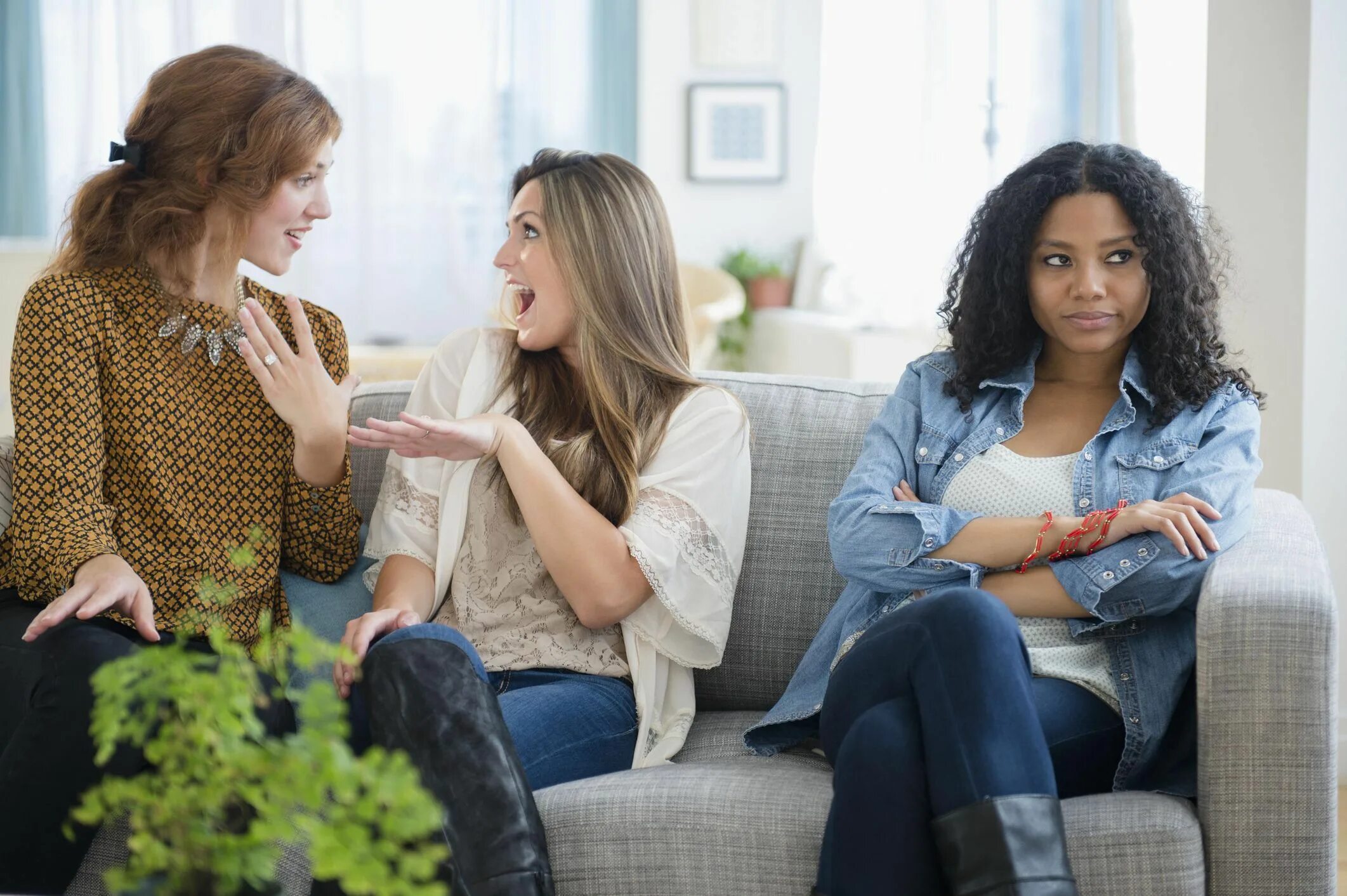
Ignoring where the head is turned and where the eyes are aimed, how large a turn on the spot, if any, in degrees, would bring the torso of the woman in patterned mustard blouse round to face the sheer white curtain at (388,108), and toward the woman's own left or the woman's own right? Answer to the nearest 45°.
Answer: approximately 135° to the woman's own left

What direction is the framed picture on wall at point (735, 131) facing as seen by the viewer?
toward the camera

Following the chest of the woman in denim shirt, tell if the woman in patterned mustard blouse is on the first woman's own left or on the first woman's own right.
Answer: on the first woman's own right

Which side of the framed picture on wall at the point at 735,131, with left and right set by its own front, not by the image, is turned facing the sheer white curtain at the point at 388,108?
right

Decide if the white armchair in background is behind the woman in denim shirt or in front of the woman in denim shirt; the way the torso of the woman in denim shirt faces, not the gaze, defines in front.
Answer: behind

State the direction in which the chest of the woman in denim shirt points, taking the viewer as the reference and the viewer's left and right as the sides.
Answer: facing the viewer

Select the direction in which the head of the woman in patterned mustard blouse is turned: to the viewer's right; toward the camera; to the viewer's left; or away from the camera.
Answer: to the viewer's right

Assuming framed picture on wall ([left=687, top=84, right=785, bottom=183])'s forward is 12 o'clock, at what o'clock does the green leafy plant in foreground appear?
The green leafy plant in foreground is roughly at 12 o'clock from the framed picture on wall.

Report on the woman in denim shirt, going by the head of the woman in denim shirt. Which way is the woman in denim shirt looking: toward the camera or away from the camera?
toward the camera

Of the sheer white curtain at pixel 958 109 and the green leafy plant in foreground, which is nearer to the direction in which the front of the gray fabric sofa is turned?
the green leafy plant in foreground

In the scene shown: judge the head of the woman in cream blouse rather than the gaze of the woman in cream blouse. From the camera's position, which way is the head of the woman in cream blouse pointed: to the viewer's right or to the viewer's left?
to the viewer's left

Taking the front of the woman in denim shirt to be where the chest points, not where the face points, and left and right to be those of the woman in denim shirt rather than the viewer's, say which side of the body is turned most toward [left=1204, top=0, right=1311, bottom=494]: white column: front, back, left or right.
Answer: back

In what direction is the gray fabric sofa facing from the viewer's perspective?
toward the camera
